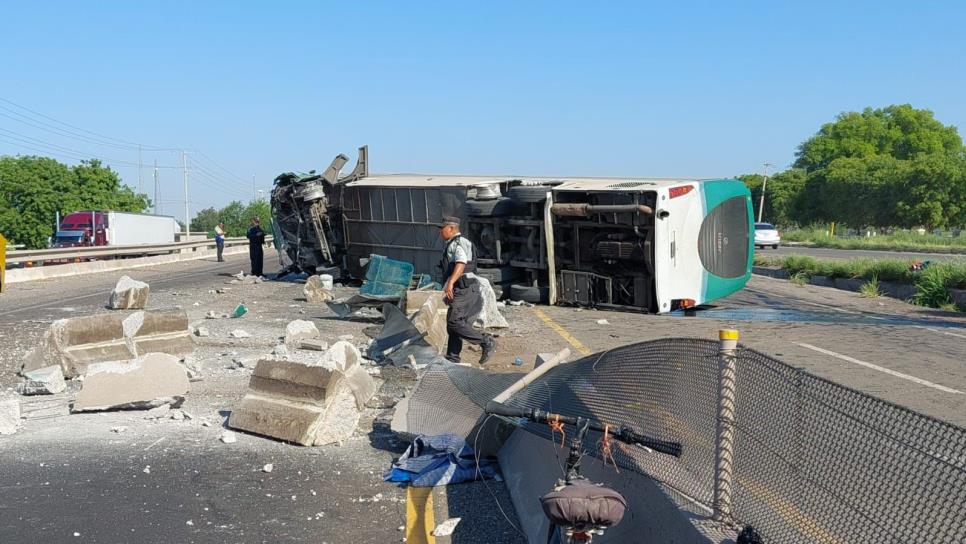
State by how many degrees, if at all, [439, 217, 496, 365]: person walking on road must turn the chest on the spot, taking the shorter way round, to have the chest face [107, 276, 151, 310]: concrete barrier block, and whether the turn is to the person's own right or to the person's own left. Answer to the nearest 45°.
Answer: approximately 45° to the person's own right

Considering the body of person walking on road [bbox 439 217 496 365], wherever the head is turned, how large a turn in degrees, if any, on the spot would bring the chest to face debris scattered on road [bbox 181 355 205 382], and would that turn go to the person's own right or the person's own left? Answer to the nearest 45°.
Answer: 0° — they already face it

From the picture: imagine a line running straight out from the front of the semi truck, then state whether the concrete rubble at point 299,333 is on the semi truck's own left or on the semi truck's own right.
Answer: on the semi truck's own left

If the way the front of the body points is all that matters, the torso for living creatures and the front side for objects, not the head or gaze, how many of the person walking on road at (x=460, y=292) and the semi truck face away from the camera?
0

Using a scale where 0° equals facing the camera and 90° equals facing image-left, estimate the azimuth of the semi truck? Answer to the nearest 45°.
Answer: approximately 45°

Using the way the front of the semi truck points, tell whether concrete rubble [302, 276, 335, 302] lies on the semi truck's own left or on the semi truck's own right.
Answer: on the semi truck's own left

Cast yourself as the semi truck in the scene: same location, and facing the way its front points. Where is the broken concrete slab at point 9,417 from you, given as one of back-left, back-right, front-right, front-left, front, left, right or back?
front-left

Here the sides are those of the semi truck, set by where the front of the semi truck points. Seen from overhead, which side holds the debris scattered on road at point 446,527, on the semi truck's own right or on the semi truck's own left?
on the semi truck's own left

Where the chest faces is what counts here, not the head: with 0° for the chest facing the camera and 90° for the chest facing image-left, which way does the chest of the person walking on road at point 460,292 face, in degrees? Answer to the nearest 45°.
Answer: approximately 90°
